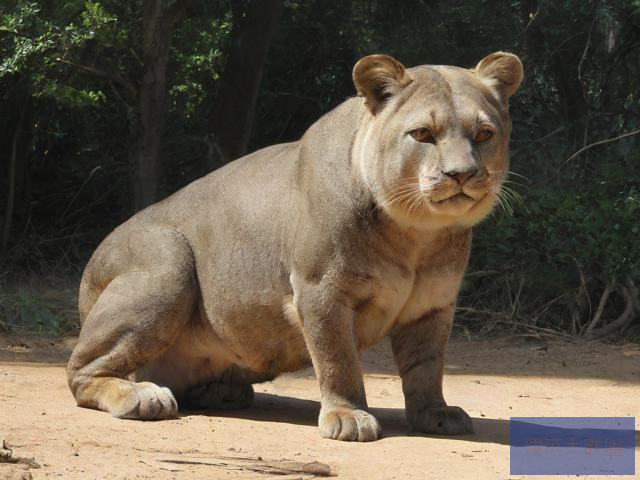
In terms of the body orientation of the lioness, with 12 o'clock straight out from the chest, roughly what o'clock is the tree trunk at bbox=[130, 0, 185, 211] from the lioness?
The tree trunk is roughly at 7 o'clock from the lioness.

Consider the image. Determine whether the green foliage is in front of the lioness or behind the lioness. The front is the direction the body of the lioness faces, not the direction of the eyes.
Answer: behind

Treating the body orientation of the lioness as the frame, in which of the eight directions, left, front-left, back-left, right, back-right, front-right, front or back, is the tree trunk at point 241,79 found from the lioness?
back-left

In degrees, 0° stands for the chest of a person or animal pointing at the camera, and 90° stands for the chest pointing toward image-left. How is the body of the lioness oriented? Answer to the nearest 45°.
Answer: approximately 315°
